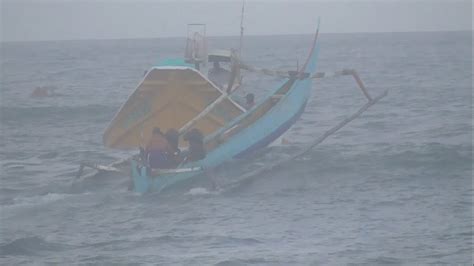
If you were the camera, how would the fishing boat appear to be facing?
facing away from the viewer and to the right of the viewer
